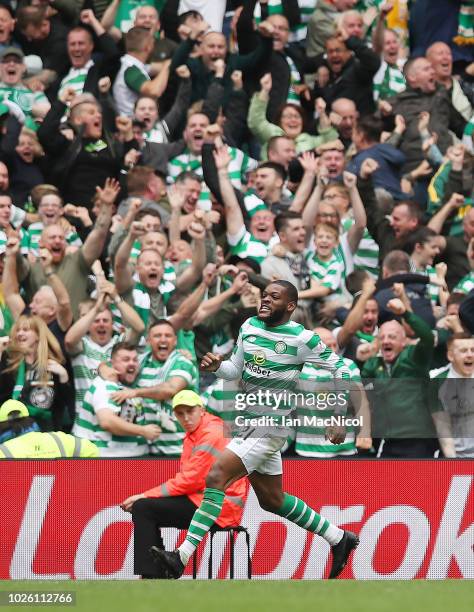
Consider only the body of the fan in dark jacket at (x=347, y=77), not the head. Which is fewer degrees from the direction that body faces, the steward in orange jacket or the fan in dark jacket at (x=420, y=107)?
the steward in orange jacket

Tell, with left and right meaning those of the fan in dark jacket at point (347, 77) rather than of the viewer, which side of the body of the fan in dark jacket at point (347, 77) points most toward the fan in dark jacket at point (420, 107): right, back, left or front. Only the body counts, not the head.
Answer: left

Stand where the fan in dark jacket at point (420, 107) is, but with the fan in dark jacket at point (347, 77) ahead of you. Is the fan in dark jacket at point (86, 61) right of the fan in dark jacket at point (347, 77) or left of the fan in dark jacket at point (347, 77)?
left

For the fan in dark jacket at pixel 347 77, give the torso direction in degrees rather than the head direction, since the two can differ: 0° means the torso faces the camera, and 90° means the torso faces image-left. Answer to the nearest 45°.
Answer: approximately 45°

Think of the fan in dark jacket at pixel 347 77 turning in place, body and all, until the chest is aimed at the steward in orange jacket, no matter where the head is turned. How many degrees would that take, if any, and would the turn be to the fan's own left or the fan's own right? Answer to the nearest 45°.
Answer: approximately 45° to the fan's own left

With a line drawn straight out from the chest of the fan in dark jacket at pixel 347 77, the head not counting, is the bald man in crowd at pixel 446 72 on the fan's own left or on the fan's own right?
on the fan's own left

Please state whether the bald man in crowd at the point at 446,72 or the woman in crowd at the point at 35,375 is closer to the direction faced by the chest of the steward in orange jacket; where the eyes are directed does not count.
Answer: the woman in crowd
